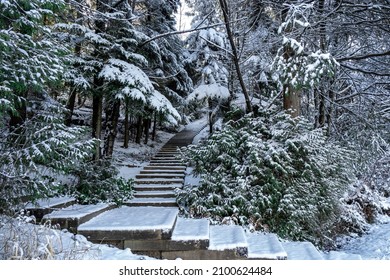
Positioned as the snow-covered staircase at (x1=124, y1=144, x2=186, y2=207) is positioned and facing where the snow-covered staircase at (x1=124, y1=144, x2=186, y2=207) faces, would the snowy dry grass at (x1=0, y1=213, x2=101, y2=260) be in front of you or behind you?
in front

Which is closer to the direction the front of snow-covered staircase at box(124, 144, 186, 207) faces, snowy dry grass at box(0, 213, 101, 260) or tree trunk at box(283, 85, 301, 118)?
the snowy dry grass

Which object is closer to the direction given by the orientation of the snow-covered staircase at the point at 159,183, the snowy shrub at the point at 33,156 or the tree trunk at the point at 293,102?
the snowy shrub

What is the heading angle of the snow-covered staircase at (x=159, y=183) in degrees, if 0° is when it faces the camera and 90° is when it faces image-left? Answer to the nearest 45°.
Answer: approximately 0°

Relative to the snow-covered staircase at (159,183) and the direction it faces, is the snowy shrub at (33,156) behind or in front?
in front
